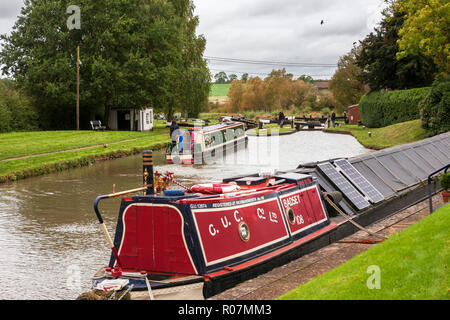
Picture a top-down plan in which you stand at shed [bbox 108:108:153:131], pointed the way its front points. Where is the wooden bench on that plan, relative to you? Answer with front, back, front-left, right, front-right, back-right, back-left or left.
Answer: front-right

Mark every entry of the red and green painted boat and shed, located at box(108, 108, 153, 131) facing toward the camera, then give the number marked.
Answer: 1

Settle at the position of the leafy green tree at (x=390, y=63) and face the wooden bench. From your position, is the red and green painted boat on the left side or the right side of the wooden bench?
left

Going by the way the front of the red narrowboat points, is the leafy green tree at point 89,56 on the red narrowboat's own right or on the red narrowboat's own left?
on the red narrowboat's own left

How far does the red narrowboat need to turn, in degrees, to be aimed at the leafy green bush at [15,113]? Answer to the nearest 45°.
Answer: approximately 90° to its left

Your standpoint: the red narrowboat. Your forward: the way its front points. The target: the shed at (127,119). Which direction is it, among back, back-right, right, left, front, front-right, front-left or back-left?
front-left

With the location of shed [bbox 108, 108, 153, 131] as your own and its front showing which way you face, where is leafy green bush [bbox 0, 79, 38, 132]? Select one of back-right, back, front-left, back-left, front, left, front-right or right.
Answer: front-right

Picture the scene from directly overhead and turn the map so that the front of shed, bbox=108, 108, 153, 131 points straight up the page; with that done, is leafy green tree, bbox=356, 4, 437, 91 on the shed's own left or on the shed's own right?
on the shed's own left

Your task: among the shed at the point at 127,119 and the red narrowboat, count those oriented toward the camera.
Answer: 1
